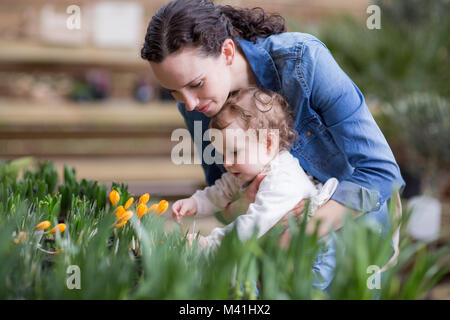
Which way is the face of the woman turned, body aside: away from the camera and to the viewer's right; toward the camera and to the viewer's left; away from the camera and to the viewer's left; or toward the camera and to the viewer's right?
toward the camera and to the viewer's left
